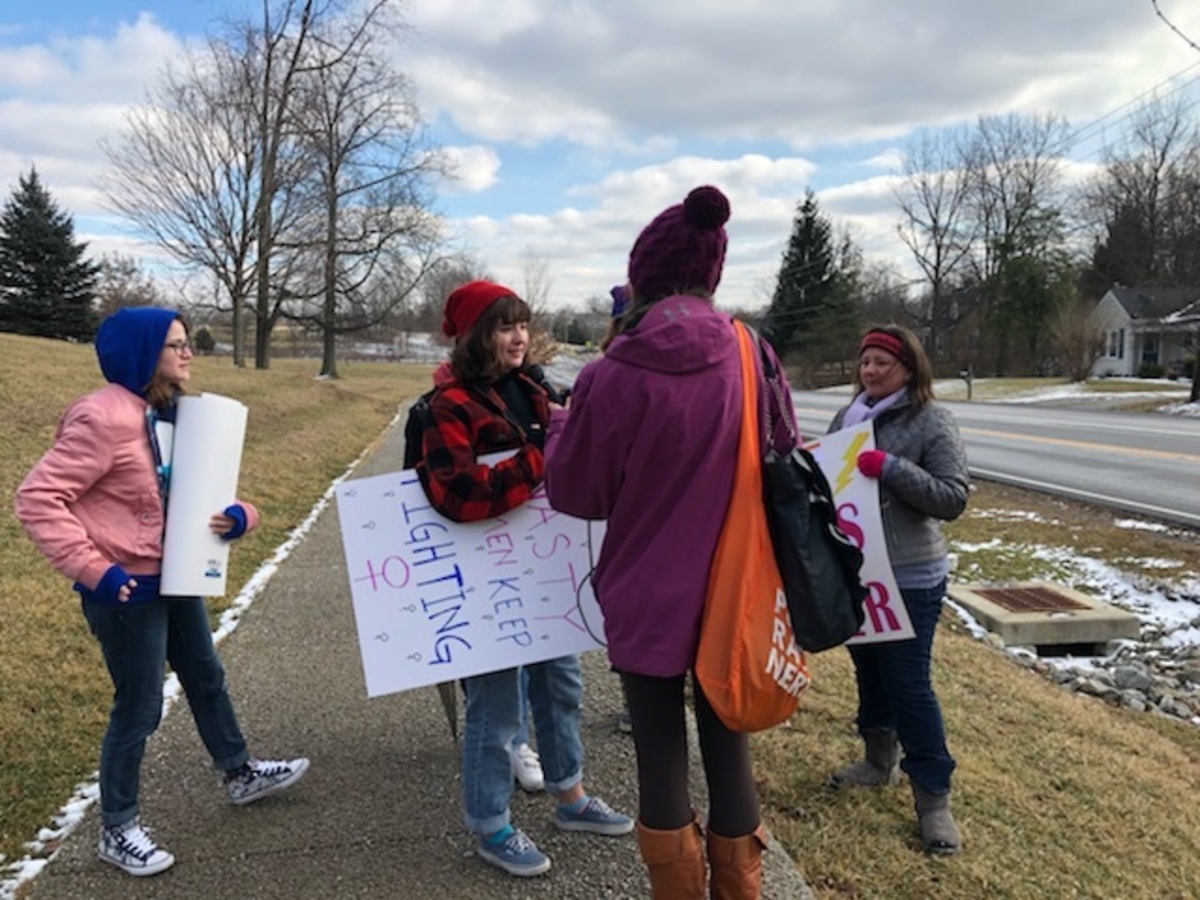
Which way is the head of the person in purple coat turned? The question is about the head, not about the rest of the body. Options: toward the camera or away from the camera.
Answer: away from the camera

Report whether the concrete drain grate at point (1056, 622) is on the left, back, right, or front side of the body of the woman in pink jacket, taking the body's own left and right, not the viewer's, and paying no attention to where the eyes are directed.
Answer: front

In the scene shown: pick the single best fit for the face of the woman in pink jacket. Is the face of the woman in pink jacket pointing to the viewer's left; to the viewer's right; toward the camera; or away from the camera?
to the viewer's right

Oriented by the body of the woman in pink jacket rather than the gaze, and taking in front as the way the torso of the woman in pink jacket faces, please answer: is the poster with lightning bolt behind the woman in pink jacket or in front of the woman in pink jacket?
in front

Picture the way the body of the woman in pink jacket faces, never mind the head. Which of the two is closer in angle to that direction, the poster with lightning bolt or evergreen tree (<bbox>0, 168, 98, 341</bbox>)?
the poster with lightning bolt

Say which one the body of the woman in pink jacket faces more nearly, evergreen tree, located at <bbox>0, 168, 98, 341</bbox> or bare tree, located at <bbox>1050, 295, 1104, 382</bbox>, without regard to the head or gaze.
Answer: the bare tree

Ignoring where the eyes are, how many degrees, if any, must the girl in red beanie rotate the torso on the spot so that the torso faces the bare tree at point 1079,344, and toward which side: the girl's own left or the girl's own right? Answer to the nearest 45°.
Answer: approximately 90° to the girl's own left

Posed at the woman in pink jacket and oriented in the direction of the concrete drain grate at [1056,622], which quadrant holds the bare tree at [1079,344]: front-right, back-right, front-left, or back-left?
front-left

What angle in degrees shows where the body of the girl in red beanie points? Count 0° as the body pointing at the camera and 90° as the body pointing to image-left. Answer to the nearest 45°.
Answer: approximately 315°

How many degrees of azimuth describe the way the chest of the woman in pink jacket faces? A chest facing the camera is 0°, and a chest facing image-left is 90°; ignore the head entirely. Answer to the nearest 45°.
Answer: approximately 270°
